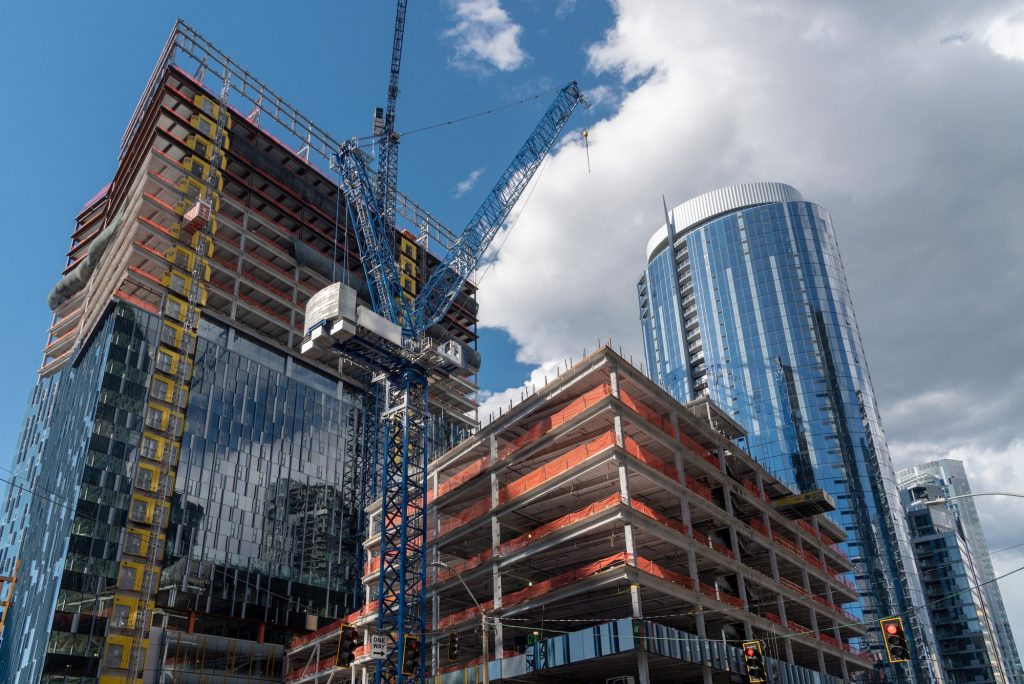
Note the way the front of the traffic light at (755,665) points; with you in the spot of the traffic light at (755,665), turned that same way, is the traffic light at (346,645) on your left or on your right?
on your right

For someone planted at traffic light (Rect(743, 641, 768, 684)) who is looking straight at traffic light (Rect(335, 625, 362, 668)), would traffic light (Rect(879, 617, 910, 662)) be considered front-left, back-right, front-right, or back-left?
back-left

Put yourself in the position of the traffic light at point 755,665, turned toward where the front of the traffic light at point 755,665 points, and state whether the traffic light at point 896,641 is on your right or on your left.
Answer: on your left

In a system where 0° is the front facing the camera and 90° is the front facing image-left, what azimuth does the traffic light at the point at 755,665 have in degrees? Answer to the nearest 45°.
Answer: approximately 0°
